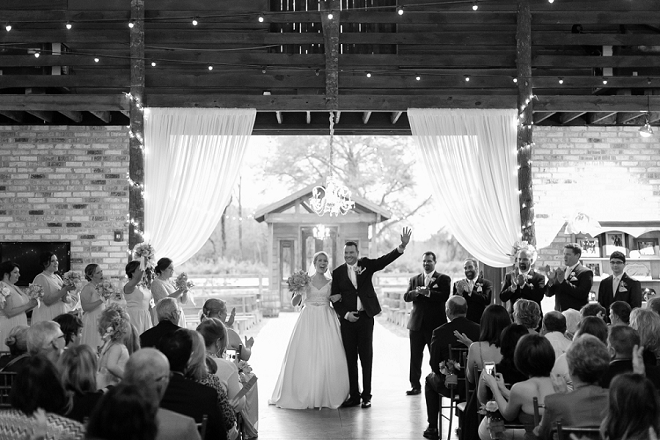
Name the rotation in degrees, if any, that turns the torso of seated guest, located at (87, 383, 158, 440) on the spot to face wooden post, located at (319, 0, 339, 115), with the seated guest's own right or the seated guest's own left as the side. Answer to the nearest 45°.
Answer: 0° — they already face it

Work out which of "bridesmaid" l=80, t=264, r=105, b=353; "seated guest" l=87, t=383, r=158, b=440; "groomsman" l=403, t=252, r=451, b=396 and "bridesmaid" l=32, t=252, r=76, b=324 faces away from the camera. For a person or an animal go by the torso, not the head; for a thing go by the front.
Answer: the seated guest

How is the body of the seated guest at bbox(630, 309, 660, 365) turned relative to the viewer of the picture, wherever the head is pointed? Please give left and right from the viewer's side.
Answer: facing away from the viewer and to the left of the viewer

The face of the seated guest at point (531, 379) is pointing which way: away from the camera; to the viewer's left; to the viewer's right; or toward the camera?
away from the camera

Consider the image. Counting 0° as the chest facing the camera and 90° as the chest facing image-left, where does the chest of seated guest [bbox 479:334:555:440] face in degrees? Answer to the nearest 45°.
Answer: approximately 135°

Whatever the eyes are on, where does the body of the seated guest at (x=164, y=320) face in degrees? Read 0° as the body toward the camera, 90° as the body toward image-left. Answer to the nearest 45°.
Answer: approximately 225°

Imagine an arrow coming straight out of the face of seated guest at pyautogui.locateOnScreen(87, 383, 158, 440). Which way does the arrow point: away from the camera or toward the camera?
away from the camera

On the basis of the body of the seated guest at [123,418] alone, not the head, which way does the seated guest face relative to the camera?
away from the camera

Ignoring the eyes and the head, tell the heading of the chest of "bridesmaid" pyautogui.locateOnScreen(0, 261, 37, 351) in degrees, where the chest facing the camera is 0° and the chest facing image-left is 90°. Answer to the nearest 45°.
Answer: approximately 270°

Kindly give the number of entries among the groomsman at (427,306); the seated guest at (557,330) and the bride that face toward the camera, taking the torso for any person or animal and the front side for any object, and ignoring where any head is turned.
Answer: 2

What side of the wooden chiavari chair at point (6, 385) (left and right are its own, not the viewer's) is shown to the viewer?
back

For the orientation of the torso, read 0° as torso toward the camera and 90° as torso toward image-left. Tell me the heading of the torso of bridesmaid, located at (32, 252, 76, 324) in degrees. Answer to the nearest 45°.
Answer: approximately 315°

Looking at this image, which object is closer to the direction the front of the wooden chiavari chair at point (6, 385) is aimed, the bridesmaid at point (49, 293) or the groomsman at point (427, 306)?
the bridesmaid

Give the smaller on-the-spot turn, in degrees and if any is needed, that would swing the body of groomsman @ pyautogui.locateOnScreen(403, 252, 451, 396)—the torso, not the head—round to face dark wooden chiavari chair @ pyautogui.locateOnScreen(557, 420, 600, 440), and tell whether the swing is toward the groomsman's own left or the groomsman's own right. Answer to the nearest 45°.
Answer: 0° — they already face it

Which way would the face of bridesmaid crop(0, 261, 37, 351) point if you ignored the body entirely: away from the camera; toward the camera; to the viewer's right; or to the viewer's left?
to the viewer's right

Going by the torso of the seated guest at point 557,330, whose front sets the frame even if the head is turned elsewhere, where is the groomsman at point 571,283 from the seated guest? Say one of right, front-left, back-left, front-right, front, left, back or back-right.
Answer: front-right
